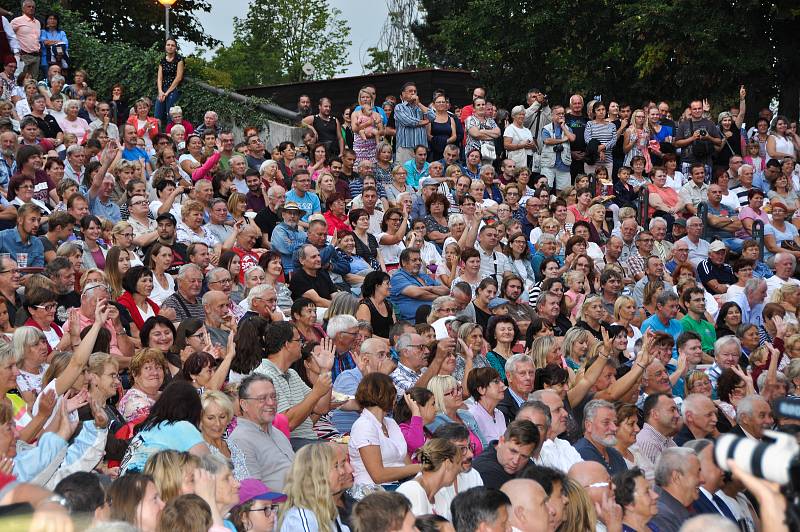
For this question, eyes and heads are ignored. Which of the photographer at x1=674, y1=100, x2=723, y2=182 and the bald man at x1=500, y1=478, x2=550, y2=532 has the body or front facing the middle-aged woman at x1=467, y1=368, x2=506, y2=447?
the photographer

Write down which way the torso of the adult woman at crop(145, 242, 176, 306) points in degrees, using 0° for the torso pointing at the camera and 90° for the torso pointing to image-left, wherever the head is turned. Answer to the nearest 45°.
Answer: approximately 315°

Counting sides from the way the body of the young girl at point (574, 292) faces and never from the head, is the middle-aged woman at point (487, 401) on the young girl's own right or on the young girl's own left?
on the young girl's own right

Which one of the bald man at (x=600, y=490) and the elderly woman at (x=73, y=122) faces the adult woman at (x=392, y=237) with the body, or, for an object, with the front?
the elderly woman at (x=73, y=122)

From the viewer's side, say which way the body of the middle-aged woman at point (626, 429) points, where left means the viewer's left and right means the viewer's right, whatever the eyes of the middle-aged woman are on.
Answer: facing the viewer and to the right of the viewer
